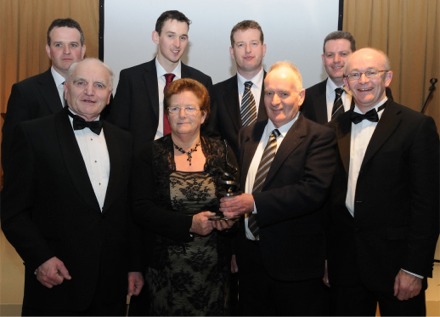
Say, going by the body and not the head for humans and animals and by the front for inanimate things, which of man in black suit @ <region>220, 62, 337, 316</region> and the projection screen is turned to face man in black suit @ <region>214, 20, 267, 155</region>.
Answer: the projection screen

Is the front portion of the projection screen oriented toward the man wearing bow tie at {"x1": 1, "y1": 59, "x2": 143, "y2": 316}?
yes

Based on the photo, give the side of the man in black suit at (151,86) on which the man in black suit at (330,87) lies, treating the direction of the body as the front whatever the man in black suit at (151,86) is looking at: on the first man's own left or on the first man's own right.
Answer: on the first man's own left

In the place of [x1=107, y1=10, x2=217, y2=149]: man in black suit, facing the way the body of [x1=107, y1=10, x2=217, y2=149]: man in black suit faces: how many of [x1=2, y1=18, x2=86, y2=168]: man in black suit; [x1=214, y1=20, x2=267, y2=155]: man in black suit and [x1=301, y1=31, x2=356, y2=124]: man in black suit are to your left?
2

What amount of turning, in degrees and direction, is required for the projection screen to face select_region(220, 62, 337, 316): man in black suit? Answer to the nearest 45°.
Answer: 0° — it already faces them
